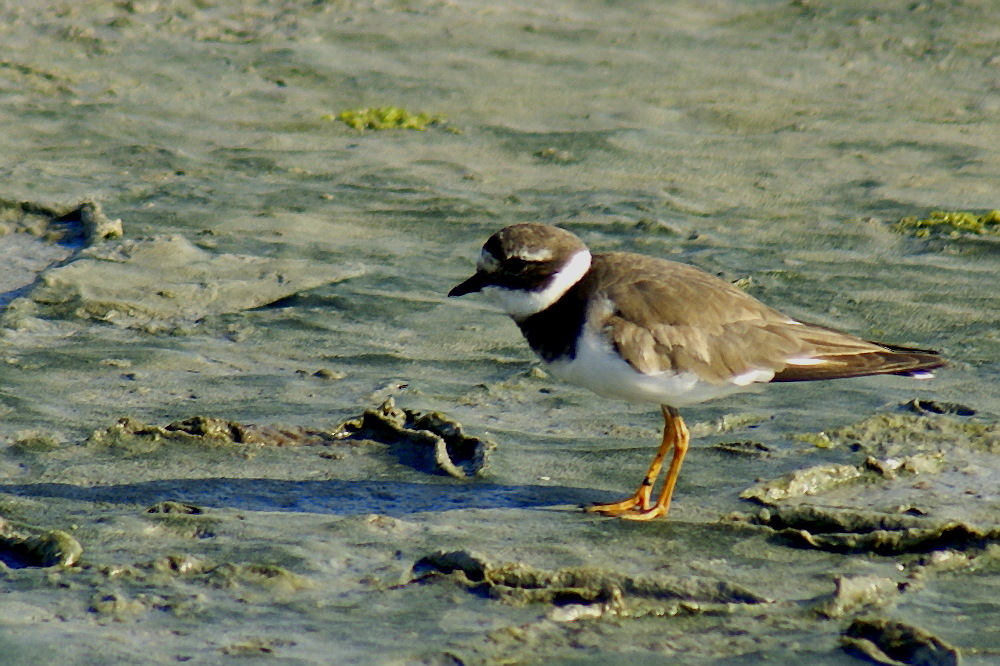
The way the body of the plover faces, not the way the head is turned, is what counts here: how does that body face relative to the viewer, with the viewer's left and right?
facing to the left of the viewer
